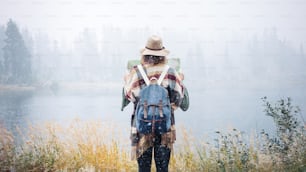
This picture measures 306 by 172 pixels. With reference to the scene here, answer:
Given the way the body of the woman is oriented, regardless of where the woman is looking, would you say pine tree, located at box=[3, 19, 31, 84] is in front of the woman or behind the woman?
in front

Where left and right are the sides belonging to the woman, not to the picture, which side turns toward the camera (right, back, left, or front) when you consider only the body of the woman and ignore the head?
back

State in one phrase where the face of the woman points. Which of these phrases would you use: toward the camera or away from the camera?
away from the camera

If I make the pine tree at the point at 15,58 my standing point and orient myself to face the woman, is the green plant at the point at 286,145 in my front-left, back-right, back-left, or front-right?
front-left

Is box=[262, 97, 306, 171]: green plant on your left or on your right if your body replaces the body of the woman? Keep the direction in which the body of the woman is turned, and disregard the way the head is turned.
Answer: on your right
